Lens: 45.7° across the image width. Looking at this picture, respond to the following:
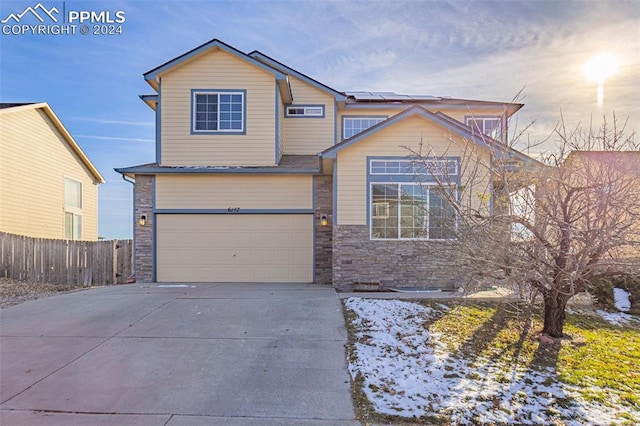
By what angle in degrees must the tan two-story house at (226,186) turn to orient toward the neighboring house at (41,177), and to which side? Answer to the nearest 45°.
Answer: approximately 135° to its right

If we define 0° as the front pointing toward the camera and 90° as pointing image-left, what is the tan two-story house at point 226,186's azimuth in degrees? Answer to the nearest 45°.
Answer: approximately 0°

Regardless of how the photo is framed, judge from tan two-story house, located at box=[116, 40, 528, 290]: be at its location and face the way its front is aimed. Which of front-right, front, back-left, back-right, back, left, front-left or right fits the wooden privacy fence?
right

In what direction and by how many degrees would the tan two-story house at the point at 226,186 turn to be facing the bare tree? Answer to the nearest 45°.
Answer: approximately 45° to its left
